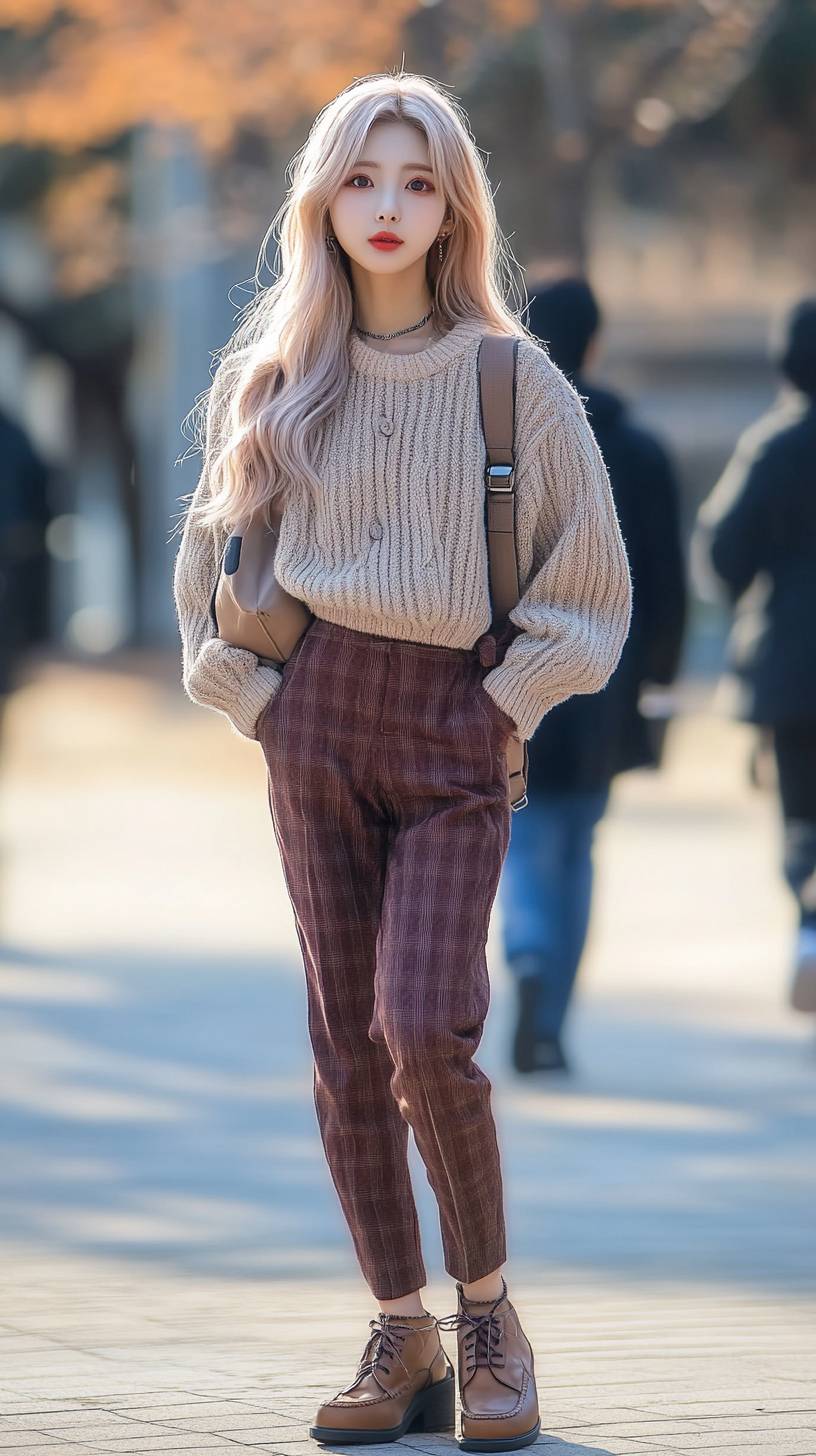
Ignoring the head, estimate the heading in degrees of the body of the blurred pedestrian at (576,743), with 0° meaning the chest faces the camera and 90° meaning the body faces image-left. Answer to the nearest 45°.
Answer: approximately 180°

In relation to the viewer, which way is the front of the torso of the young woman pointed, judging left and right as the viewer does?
facing the viewer

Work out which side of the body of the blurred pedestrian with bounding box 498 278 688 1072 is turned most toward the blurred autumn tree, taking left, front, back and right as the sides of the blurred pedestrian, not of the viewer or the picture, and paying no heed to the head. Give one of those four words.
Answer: front

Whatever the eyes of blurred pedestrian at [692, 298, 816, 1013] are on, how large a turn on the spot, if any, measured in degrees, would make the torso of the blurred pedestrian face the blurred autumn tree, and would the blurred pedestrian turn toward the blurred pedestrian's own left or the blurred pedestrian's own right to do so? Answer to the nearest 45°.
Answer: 0° — they already face it

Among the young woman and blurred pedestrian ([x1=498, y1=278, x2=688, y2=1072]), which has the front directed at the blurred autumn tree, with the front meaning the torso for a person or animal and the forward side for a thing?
the blurred pedestrian

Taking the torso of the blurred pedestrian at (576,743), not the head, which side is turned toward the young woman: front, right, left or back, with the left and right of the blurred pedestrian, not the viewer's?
back

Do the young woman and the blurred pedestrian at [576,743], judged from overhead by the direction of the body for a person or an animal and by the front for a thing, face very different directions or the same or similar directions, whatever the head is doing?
very different directions

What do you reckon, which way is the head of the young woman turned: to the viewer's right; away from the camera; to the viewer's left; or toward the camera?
toward the camera

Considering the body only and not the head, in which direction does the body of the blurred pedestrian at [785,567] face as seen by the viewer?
away from the camera

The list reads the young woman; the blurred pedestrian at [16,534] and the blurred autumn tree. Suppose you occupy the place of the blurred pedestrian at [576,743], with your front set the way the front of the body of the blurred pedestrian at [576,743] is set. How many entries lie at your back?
1

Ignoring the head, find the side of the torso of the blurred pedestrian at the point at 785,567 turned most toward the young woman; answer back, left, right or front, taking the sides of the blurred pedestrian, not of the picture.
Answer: back

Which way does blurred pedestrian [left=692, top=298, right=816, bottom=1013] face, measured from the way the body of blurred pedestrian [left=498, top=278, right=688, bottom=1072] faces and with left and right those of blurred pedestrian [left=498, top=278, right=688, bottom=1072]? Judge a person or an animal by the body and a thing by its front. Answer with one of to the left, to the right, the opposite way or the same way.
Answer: the same way

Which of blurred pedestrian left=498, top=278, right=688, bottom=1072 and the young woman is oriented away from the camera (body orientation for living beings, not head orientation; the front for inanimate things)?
the blurred pedestrian

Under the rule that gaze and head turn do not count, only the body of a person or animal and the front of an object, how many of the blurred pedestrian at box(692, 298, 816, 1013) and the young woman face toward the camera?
1

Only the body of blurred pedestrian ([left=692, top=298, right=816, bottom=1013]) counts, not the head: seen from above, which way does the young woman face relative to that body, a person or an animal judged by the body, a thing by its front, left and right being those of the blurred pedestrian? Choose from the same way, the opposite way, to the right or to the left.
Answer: the opposite way

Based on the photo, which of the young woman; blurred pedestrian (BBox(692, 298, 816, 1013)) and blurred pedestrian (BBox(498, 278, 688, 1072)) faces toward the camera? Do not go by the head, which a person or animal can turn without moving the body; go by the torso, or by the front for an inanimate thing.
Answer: the young woman

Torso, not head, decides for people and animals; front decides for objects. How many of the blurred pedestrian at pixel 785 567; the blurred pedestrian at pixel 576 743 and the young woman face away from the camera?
2

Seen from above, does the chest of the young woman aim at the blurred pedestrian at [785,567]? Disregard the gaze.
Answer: no
